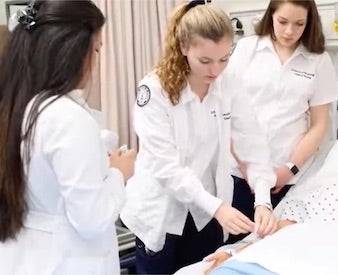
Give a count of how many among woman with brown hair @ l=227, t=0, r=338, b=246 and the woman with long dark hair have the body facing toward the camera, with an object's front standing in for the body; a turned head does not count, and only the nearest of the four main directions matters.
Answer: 1

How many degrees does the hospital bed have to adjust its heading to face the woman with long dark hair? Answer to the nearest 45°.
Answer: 0° — it already faces them

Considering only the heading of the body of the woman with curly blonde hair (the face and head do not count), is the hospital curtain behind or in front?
behind

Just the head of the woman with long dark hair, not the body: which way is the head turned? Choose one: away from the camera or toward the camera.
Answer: away from the camera

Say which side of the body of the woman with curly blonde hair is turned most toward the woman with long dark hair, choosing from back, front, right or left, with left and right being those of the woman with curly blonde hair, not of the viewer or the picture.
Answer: right

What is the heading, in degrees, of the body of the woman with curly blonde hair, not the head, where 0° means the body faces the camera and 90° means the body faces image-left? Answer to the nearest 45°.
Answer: approximately 315°

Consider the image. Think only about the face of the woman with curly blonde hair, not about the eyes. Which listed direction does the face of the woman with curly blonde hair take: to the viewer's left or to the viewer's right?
to the viewer's right

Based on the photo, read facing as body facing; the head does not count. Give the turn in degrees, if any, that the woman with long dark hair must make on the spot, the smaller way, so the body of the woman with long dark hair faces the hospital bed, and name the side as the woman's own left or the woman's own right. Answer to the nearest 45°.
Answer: approximately 45° to the woman's own right
